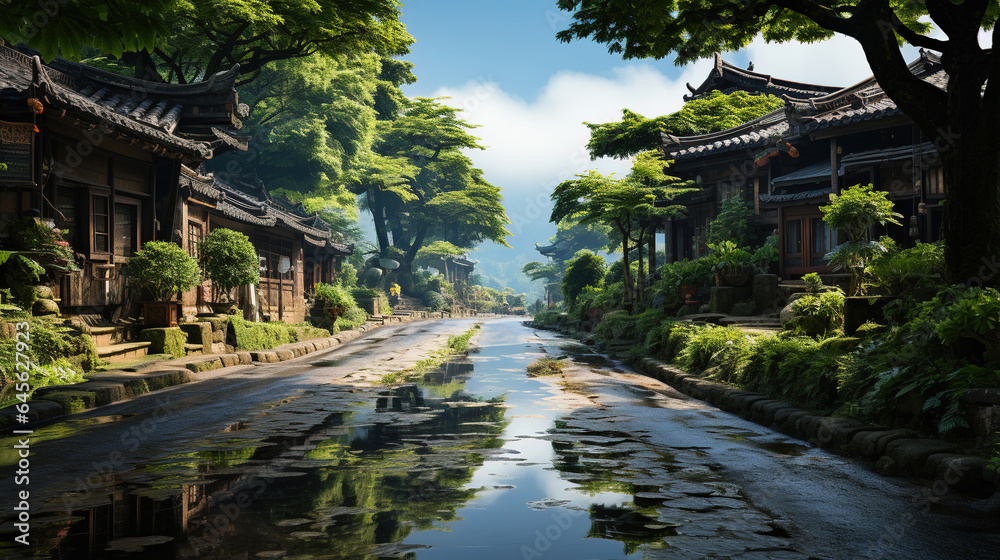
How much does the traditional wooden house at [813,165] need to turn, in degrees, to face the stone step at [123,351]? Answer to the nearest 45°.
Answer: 0° — it already faces it

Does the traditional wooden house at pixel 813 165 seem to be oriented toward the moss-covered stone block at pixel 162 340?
yes

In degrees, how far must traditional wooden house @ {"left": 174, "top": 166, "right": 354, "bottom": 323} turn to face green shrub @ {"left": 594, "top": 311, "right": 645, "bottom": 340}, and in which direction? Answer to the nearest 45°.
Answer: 0° — it already faces it

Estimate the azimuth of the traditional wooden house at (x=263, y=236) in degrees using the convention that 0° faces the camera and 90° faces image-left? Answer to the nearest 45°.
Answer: approximately 315°

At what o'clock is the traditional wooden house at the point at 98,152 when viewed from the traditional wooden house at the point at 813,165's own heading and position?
the traditional wooden house at the point at 98,152 is roughly at 12 o'clock from the traditional wooden house at the point at 813,165.

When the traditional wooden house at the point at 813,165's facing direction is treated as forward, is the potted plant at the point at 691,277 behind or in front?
in front

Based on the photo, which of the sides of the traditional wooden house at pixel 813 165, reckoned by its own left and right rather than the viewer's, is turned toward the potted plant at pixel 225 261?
front

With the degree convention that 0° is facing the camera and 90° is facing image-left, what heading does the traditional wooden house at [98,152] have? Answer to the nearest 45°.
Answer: approximately 315°

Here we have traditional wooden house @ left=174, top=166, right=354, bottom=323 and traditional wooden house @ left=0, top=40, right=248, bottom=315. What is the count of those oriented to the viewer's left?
0

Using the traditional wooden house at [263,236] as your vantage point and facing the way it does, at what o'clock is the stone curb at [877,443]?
The stone curb is roughly at 1 o'clock from the traditional wooden house.

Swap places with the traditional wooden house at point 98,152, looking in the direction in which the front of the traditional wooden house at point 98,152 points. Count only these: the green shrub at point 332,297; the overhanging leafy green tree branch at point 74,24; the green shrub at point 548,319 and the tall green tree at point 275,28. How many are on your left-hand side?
3
